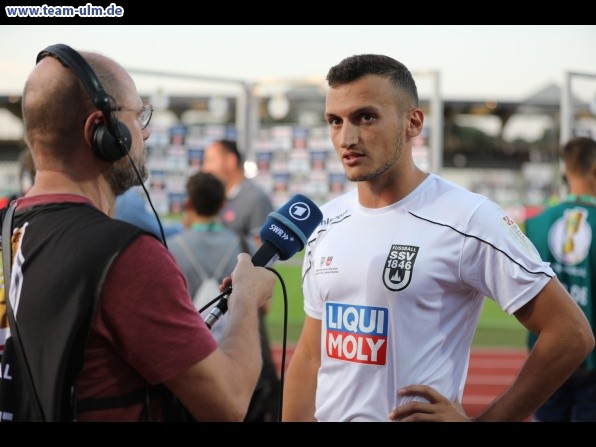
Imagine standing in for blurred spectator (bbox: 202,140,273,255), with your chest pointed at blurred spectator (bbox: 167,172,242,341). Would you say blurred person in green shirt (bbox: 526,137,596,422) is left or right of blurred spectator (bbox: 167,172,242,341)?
left

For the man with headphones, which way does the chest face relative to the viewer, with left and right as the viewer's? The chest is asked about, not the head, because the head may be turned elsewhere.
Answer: facing away from the viewer and to the right of the viewer

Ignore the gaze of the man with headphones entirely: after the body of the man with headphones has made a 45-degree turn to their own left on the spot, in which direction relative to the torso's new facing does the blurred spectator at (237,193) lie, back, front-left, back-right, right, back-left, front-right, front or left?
front

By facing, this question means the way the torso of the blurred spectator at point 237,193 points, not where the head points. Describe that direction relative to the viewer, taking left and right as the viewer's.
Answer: facing to the left of the viewer

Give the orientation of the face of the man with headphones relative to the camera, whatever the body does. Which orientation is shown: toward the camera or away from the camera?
away from the camera

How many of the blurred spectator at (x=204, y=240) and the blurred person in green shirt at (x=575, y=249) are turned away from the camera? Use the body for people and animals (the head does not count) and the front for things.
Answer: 2

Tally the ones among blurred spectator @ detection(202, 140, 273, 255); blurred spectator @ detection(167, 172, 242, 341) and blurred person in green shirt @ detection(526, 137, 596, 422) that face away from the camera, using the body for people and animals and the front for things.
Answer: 2

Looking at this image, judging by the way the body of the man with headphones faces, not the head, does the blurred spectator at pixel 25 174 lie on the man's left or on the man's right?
on the man's left

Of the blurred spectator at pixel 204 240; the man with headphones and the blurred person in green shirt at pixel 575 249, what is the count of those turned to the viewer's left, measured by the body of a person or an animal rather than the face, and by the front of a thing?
0

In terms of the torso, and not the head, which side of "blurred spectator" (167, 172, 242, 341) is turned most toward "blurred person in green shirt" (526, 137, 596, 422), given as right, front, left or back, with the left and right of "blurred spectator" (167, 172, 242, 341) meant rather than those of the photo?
right

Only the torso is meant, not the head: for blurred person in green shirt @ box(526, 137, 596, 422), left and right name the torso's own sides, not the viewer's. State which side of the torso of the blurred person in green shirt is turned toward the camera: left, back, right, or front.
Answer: back

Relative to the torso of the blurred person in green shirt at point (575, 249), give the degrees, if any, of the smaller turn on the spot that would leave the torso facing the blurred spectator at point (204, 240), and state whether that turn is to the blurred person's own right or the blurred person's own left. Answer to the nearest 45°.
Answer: approximately 90° to the blurred person's own left

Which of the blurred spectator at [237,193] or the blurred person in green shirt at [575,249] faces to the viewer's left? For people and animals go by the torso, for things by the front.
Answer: the blurred spectator at [237,193]

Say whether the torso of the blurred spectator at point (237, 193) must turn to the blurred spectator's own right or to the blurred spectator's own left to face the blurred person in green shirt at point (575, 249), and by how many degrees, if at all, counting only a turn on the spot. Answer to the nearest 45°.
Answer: approximately 135° to the blurred spectator's own left

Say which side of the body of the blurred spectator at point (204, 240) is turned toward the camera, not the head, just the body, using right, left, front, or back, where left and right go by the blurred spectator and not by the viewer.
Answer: back
